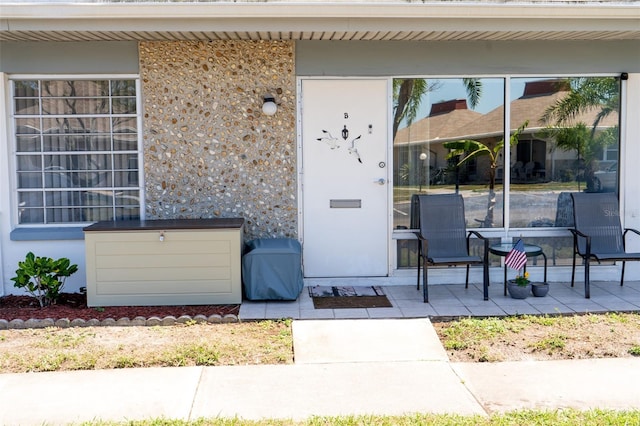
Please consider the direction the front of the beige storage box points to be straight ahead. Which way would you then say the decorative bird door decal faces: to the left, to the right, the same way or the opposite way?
the same way

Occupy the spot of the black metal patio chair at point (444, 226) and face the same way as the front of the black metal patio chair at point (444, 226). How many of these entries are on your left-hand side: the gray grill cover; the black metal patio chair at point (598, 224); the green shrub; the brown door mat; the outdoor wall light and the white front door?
1

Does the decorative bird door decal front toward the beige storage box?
no

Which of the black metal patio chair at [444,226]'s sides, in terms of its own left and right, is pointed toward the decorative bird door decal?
right

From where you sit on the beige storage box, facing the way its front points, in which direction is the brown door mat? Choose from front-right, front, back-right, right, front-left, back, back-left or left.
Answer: left

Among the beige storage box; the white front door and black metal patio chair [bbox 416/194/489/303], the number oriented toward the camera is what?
3

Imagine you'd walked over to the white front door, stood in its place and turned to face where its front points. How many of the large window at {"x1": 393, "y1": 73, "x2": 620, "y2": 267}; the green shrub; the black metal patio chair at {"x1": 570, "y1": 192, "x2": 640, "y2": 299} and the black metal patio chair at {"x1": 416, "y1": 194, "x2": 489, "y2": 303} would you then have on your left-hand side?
3

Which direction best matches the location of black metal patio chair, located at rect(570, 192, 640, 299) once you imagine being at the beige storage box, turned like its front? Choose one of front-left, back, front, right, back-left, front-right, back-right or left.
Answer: left

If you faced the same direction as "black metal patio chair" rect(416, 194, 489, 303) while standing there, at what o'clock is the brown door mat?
The brown door mat is roughly at 2 o'clock from the black metal patio chair.

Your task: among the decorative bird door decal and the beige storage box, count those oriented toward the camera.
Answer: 2

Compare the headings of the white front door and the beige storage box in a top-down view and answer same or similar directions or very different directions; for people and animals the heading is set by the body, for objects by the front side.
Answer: same or similar directions

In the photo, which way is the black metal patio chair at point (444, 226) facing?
toward the camera

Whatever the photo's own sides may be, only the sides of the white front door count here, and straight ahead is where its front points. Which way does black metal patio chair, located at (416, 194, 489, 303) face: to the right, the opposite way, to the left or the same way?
the same way

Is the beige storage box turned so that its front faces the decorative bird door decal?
no

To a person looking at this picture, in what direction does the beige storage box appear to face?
facing the viewer

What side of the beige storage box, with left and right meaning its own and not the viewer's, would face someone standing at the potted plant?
left

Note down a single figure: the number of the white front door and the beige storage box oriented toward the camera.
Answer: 2

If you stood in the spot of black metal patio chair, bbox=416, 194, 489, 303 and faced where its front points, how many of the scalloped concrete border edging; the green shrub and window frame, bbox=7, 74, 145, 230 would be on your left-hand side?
0
